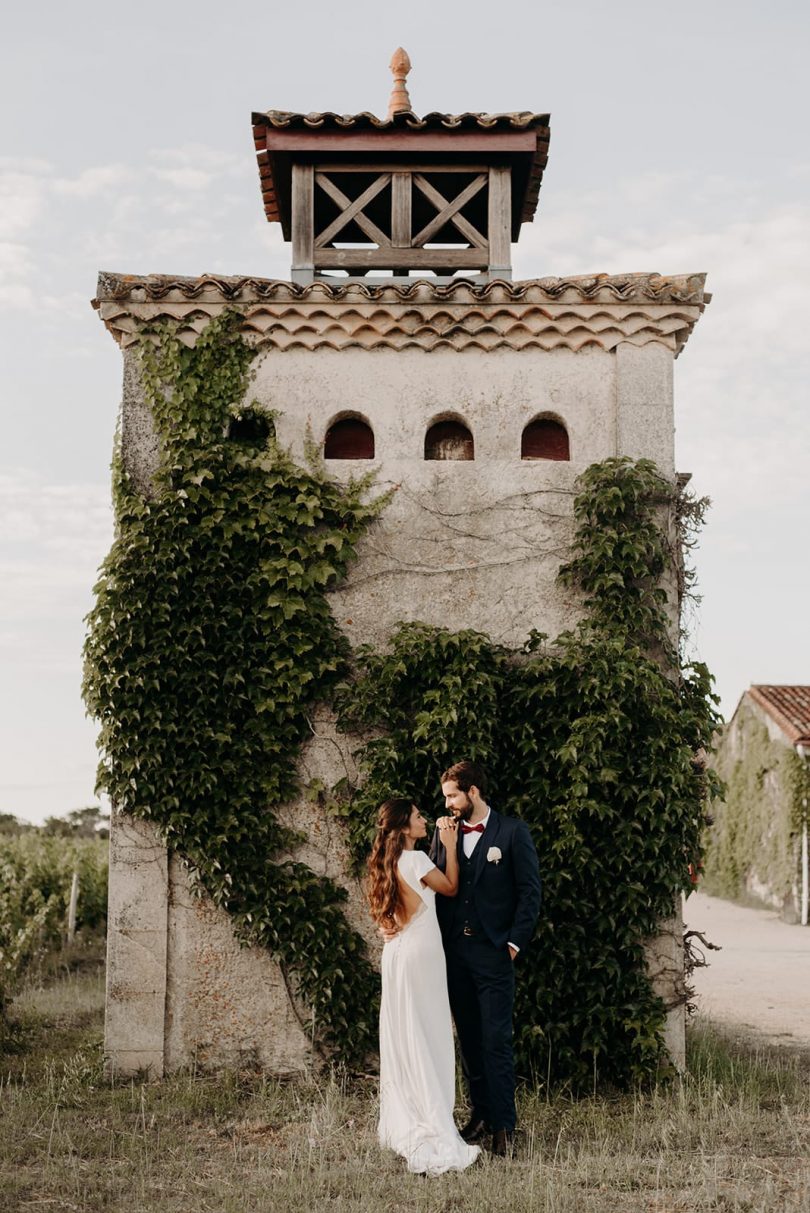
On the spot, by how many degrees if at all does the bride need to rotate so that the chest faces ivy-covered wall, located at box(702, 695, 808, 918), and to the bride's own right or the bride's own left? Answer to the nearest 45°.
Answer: approximately 45° to the bride's own left

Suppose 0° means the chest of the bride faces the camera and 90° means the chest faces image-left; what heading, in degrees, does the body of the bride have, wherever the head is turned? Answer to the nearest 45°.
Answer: approximately 225°

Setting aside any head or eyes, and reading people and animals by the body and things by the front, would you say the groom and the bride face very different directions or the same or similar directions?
very different directions

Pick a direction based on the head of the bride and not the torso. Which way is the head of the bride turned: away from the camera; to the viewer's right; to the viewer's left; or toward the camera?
to the viewer's right

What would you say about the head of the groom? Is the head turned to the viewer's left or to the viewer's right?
to the viewer's left
